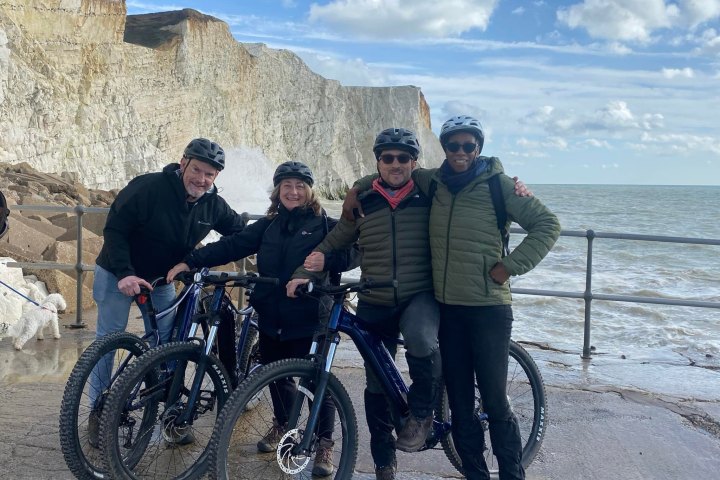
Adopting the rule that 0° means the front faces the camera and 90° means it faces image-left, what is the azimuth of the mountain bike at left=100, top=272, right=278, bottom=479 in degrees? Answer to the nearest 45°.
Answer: approximately 45°

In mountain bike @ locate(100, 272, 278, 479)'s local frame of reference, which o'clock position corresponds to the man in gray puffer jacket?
The man in gray puffer jacket is roughly at 8 o'clock from the mountain bike.

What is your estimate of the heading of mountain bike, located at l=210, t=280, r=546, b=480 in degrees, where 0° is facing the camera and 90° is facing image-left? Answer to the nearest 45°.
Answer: approximately 45°

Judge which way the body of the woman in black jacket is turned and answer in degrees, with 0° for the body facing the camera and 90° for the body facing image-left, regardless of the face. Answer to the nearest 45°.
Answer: approximately 0°
